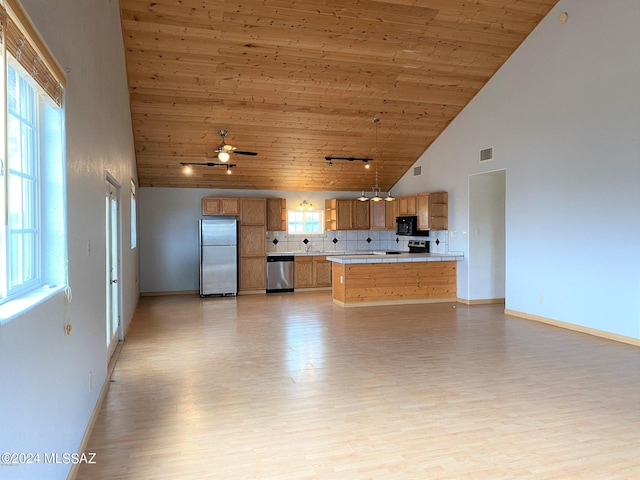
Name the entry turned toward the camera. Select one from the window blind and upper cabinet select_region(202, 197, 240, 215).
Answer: the upper cabinet

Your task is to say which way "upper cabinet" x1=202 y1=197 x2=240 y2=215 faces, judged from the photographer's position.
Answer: facing the viewer

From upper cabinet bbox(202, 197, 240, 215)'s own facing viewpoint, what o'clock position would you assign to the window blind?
The window blind is roughly at 12 o'clock from the upper cabinet.

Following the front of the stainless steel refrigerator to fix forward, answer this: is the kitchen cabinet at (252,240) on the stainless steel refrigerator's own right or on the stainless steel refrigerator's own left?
on the stainless steel refrigerator's own left

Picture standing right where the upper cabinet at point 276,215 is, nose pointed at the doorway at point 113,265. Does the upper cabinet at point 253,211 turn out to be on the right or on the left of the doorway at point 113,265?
right

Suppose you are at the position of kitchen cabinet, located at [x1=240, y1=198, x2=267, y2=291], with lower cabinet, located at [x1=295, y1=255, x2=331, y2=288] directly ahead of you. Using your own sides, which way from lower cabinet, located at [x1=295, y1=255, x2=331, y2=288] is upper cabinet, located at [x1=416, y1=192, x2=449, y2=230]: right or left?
right

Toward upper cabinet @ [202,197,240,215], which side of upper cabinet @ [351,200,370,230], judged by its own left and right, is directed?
right

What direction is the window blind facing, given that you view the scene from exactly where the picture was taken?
facing to the right of the viewer

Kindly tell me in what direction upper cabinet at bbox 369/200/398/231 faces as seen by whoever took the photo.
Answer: facing the viewer

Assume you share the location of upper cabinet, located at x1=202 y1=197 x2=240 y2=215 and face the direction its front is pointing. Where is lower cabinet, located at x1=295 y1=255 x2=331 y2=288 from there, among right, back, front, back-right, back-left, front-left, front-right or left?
left

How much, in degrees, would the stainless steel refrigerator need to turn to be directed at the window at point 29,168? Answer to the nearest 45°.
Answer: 0° — it already faces it

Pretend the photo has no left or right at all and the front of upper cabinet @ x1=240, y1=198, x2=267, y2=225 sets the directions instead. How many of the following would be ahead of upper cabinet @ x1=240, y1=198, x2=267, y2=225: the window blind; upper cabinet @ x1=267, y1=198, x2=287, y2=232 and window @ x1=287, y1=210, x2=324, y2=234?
1

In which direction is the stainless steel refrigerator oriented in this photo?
toward the camera

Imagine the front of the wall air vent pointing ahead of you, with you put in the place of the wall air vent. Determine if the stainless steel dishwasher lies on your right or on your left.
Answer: on your right

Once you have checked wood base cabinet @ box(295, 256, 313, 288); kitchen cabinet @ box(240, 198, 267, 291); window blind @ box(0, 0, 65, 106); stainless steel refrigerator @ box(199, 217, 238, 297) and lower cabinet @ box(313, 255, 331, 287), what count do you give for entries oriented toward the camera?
4

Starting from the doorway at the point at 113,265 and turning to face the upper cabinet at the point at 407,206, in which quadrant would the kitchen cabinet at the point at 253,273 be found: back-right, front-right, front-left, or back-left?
front-left
